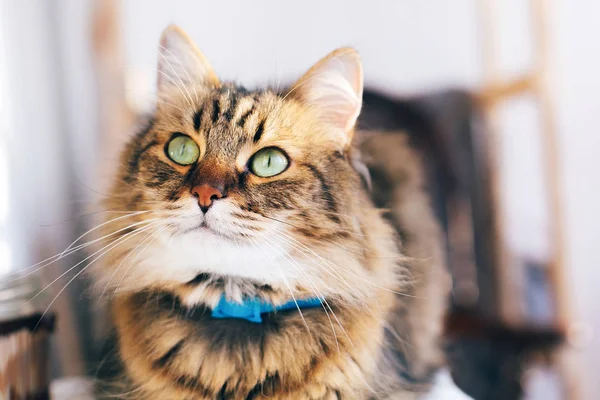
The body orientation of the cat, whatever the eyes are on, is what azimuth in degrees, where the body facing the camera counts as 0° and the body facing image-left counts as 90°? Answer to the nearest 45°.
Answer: approximately 45°
